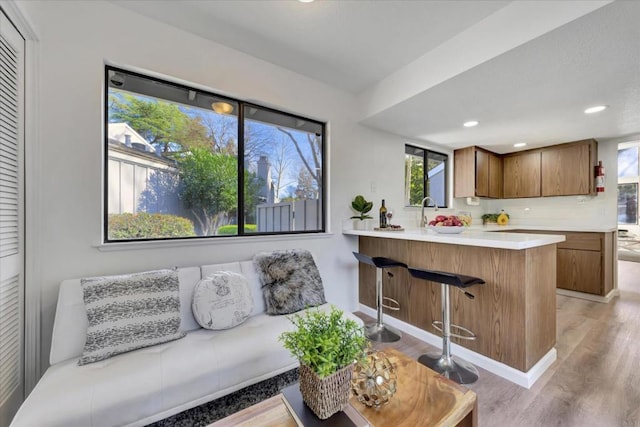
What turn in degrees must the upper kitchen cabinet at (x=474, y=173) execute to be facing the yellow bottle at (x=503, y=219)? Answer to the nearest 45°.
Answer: approximately 90° to its left

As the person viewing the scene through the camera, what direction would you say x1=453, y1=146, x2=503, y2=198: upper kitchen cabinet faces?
facing the viewer and to the right of the viewer

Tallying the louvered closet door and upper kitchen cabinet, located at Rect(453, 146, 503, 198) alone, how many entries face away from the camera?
0

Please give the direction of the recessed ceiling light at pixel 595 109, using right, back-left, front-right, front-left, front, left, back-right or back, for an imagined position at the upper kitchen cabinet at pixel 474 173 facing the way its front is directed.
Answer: front

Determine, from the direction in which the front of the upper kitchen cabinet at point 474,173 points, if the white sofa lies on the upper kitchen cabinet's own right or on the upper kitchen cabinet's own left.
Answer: on the upper kitchen cabinet's own right

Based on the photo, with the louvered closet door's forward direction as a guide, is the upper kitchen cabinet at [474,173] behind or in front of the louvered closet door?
in front

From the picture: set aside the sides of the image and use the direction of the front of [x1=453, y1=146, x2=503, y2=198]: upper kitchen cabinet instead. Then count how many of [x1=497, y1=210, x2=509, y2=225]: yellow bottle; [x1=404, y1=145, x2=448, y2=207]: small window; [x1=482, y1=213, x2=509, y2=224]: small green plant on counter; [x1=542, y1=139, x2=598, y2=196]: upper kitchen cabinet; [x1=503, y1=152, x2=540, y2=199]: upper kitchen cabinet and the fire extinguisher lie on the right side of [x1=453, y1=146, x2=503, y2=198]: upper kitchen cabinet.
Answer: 1

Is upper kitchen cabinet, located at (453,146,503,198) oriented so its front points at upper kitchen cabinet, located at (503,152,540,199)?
no

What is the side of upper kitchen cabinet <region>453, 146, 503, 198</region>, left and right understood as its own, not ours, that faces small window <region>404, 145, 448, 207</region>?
right

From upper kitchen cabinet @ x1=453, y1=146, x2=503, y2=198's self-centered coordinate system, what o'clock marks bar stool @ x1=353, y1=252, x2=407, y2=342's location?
The bar stool is roughly at 2 o'clock from the upper kitchen cabinet.

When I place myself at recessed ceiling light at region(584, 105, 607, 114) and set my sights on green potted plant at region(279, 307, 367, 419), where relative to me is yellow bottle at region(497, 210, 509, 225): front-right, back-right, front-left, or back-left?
back-right

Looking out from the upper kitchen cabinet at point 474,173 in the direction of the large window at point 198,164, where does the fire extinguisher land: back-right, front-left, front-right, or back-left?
back-left

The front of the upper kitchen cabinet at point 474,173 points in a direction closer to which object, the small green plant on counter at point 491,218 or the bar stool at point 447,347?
the bar stool

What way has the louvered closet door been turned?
to the viewer's right
